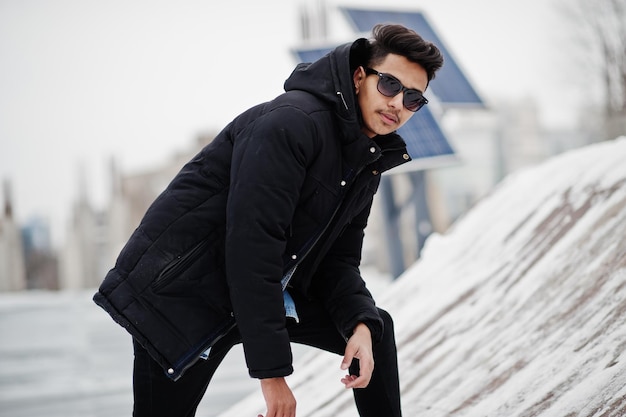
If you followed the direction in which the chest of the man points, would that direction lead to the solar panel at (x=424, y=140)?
no

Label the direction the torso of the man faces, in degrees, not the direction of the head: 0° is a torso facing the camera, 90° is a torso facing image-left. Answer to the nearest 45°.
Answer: approximately 315°

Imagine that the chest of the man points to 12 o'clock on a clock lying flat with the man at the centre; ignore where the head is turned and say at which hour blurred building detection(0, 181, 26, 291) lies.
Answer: The blurred building is roughly at 7 o'clock from the man.

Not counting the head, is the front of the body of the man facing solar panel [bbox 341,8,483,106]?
no
